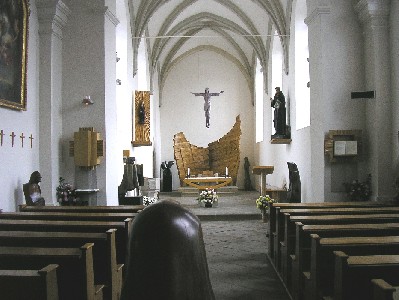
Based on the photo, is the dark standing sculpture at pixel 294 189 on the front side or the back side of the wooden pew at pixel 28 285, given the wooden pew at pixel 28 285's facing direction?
on the front side

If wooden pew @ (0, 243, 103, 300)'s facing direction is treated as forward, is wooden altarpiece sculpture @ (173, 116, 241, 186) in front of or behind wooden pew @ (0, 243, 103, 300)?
in front

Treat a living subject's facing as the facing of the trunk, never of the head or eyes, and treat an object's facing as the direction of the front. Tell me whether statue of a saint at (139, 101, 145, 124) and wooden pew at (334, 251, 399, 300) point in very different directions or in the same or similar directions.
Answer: very different directions

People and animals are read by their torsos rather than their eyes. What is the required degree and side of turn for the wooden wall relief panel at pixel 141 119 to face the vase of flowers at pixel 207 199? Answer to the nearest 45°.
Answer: approximately 45° to its left

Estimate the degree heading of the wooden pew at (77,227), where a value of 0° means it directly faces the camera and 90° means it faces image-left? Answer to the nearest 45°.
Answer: approximately 180°

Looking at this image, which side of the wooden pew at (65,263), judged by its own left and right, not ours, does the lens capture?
back

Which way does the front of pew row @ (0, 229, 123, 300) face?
away from the camera

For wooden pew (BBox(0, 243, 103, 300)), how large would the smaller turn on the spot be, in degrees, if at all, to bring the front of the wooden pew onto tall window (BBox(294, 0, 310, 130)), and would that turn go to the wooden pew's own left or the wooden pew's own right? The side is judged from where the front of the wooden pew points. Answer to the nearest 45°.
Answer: approximately 45° to the wooden pew's own right
